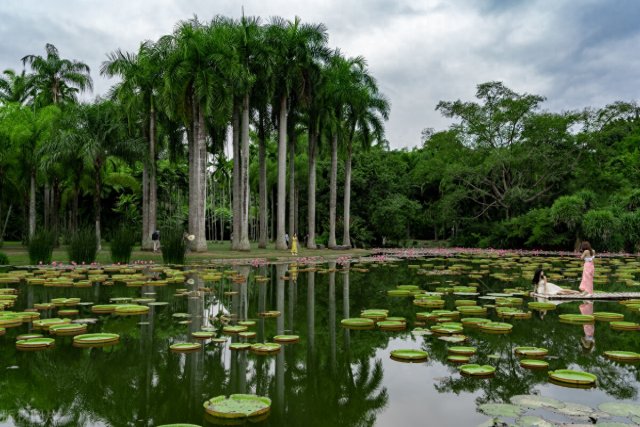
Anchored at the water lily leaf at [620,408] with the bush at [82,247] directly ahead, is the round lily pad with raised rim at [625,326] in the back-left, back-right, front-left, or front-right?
front-right

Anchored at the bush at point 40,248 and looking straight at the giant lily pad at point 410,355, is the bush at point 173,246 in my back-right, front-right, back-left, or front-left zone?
front-left

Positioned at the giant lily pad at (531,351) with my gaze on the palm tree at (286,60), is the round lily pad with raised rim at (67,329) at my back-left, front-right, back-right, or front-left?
front-left

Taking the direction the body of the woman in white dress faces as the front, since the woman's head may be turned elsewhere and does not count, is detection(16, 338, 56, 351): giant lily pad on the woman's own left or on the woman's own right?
on the woman's own right

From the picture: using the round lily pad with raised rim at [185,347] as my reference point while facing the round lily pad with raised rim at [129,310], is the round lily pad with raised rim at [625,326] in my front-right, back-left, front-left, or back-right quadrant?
back-right
